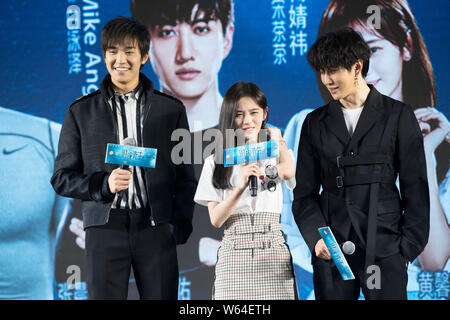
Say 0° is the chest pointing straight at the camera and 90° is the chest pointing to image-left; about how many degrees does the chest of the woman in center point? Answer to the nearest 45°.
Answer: approximately 0°

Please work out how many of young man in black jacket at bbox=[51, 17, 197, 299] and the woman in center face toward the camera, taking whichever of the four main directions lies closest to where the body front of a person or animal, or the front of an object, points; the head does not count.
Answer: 2

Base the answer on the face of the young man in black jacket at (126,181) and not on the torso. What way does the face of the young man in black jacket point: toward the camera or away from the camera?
toward the camera

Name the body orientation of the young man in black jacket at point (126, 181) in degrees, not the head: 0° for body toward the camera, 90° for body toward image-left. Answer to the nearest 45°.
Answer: approximately 0°

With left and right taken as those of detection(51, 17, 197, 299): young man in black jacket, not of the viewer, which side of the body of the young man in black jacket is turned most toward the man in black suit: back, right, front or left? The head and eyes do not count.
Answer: left

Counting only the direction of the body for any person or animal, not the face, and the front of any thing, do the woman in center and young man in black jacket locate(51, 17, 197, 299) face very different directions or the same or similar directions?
same or similar directions
